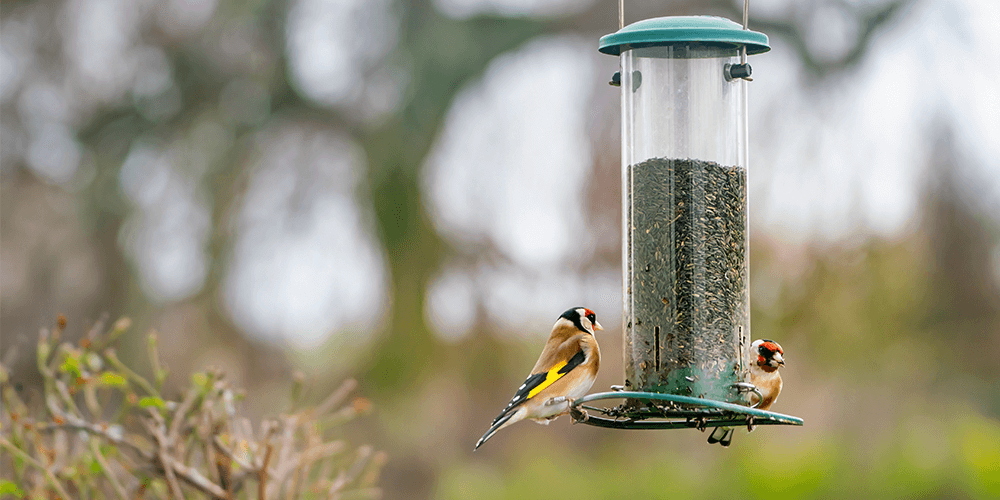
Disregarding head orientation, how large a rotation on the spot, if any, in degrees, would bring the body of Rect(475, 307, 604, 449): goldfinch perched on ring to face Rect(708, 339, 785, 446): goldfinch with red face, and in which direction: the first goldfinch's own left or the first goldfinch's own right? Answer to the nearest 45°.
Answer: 0° — it already faces it

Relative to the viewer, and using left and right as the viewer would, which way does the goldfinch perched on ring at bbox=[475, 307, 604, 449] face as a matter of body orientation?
facing to the right of the viewer
